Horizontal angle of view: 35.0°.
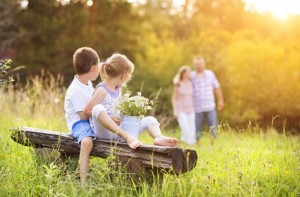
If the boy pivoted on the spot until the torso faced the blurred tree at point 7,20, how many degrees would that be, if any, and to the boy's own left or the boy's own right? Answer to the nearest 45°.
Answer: approximately 90° to the boy's own left

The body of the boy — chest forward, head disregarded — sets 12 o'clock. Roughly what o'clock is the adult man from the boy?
The adult man is roughly at 10 o'clock from the boy.

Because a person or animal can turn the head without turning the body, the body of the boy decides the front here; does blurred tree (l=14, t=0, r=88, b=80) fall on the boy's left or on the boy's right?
on the boy's left

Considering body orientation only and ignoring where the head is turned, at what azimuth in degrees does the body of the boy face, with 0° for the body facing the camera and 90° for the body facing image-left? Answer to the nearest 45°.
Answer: approximately 270°
